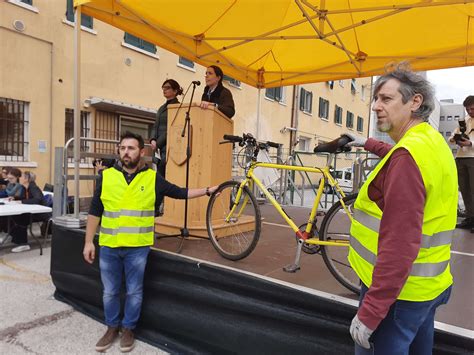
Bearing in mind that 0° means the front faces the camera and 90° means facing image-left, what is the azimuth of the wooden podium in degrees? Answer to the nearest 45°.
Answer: approximately 45°

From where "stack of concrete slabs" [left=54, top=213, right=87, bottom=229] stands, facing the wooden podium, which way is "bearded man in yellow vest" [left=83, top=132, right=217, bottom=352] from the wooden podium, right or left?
right

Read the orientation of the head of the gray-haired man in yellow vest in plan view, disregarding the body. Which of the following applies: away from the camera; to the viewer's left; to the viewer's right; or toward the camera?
to the viewer's left

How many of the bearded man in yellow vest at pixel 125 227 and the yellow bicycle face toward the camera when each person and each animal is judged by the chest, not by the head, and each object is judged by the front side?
1

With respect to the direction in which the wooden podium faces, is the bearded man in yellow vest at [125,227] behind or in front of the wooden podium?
in front

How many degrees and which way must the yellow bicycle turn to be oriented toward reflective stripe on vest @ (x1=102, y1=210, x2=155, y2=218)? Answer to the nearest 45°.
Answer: approximately 45° to its left

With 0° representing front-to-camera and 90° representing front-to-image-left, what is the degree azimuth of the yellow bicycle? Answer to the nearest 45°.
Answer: approximately 135°

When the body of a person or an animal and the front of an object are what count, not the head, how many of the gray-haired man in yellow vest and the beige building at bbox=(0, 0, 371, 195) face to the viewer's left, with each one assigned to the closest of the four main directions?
1

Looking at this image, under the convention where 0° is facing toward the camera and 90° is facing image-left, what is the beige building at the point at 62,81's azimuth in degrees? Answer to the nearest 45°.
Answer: approximately 315°

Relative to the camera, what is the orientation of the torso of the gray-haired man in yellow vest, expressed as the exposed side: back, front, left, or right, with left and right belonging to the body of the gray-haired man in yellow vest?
left

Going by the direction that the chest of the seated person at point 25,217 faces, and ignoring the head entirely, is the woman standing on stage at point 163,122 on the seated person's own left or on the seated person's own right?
on the seated person's own left
